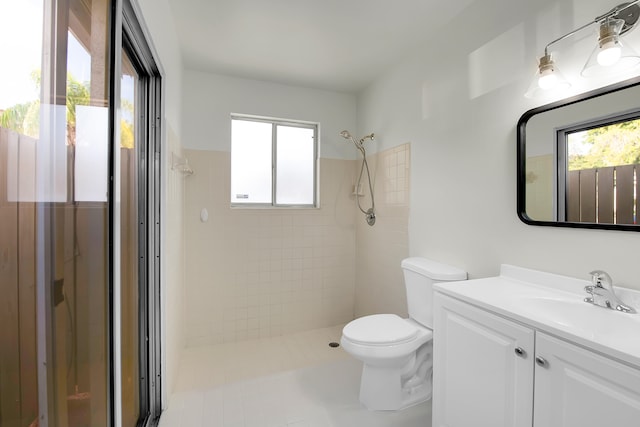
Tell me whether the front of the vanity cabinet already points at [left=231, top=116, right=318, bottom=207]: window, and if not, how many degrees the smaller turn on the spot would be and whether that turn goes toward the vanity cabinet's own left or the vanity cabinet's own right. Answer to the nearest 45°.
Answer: approximately 45° to the vanity cabinet's own right

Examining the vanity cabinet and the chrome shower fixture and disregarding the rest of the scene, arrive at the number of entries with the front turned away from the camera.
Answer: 0

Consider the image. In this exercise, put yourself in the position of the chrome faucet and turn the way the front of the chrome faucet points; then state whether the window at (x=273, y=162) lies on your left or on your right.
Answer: on your right

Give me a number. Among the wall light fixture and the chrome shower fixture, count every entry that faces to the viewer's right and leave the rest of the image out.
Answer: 0

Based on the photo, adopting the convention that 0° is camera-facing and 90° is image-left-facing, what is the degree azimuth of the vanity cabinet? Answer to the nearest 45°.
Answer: approximately 45°

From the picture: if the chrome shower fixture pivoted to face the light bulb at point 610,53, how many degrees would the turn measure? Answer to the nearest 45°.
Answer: approximately 90° to its left

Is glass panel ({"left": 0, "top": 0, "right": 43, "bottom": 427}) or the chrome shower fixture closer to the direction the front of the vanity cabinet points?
the glass panel

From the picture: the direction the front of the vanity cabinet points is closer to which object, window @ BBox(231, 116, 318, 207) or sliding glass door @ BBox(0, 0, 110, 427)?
the sliding glass door

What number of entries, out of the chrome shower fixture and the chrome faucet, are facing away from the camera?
0
